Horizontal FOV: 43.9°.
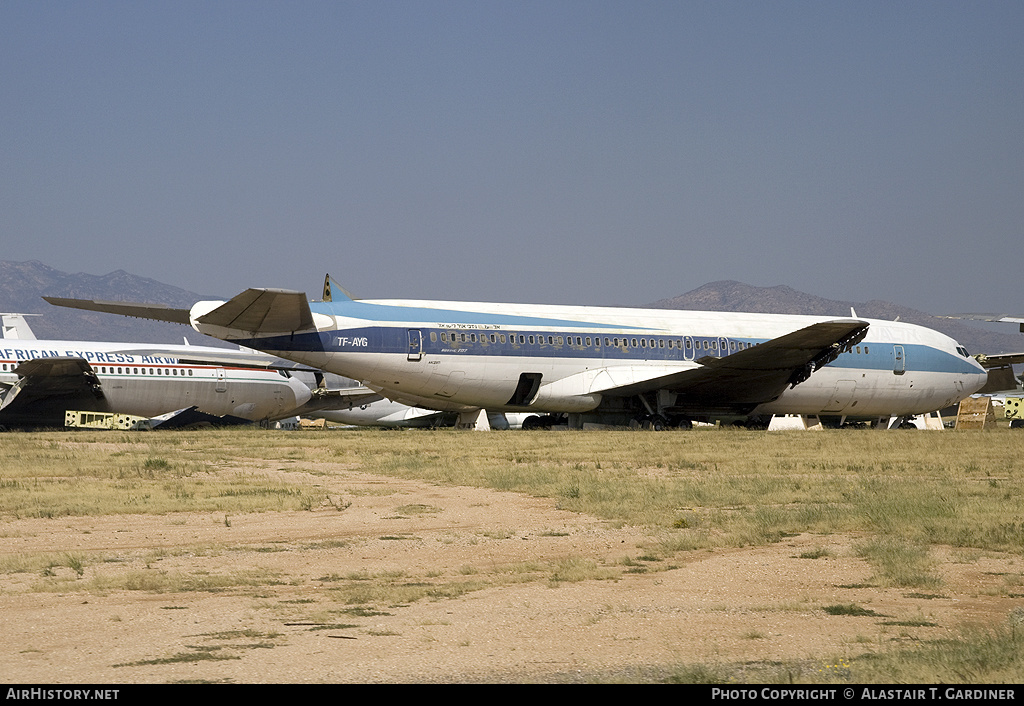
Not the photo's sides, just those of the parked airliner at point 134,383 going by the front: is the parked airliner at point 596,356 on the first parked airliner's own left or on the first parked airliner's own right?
on the first parked airliner's own right

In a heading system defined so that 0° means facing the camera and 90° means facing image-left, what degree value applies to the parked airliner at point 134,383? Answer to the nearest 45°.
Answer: approximately 270°
